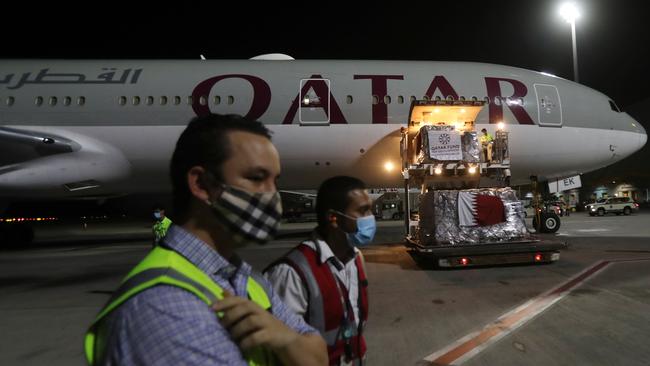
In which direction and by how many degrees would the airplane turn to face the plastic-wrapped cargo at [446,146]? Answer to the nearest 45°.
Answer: approximately 45° to its right

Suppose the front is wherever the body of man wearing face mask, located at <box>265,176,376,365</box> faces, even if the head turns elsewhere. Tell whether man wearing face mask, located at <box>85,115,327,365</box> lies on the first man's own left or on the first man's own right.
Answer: on the first man's own right

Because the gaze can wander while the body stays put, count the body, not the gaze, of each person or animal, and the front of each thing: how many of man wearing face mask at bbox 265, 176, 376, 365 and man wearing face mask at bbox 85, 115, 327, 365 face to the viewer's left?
0

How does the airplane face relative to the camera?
to the viewer's right

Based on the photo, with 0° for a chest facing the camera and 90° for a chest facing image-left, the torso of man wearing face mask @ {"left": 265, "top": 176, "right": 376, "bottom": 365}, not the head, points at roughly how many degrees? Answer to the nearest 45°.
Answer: approximately 315°

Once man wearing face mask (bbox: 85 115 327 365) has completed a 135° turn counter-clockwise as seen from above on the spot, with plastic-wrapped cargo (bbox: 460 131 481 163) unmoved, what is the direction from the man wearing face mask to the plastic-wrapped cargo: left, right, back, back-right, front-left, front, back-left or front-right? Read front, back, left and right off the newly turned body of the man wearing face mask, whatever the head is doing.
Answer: front-right

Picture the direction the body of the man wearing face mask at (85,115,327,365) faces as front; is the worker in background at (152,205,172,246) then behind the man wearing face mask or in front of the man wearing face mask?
behind

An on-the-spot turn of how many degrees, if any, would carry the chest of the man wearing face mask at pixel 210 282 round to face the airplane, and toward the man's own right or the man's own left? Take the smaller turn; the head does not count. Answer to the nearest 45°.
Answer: approximately 135° to the man's own left

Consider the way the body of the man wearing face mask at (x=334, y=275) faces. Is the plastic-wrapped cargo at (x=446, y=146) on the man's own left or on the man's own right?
on the man's own left

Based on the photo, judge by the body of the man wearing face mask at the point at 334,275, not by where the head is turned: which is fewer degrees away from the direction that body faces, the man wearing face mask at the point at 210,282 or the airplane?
the man wearing face mask

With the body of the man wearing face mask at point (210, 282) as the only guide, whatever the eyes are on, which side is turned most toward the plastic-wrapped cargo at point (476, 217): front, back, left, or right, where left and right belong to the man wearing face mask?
left

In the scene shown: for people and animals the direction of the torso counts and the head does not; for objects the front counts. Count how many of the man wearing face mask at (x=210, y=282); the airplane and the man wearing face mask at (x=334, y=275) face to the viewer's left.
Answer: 0

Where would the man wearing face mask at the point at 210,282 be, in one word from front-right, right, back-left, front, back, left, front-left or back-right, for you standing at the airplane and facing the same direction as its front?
right
